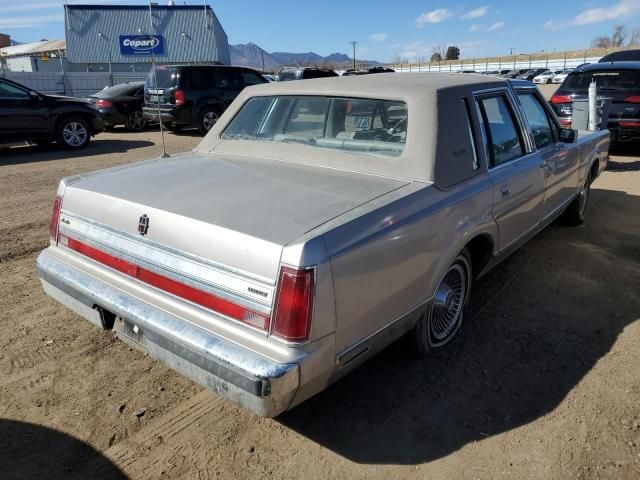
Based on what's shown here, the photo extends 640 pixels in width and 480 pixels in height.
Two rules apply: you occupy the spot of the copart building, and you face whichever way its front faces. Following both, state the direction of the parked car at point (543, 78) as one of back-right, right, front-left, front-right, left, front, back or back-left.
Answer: left

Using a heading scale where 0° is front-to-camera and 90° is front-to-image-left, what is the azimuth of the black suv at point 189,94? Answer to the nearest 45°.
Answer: approximately 225°

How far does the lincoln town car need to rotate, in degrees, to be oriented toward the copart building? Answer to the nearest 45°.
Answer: approximately 45° to its left

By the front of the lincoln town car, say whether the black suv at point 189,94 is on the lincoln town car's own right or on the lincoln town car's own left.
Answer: on the lincoln town car's own left

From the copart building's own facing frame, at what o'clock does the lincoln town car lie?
The lincoln town car is roughly at 12 o'clock from the copart building.

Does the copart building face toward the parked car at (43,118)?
yes

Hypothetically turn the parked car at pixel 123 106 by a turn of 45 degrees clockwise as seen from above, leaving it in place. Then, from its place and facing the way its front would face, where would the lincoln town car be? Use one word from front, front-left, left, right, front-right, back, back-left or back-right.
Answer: right

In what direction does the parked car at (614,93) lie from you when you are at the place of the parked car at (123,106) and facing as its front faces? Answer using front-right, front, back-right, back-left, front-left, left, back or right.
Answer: right

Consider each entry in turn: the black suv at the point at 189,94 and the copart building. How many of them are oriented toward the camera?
1

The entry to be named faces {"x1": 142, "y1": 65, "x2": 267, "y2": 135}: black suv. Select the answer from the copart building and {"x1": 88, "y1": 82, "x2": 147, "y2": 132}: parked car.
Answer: the copart building

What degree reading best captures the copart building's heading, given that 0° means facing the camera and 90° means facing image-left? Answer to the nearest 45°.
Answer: approximately 0°

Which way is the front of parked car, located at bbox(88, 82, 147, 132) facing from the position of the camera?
facing away from the viewer and to the right of the viewer
